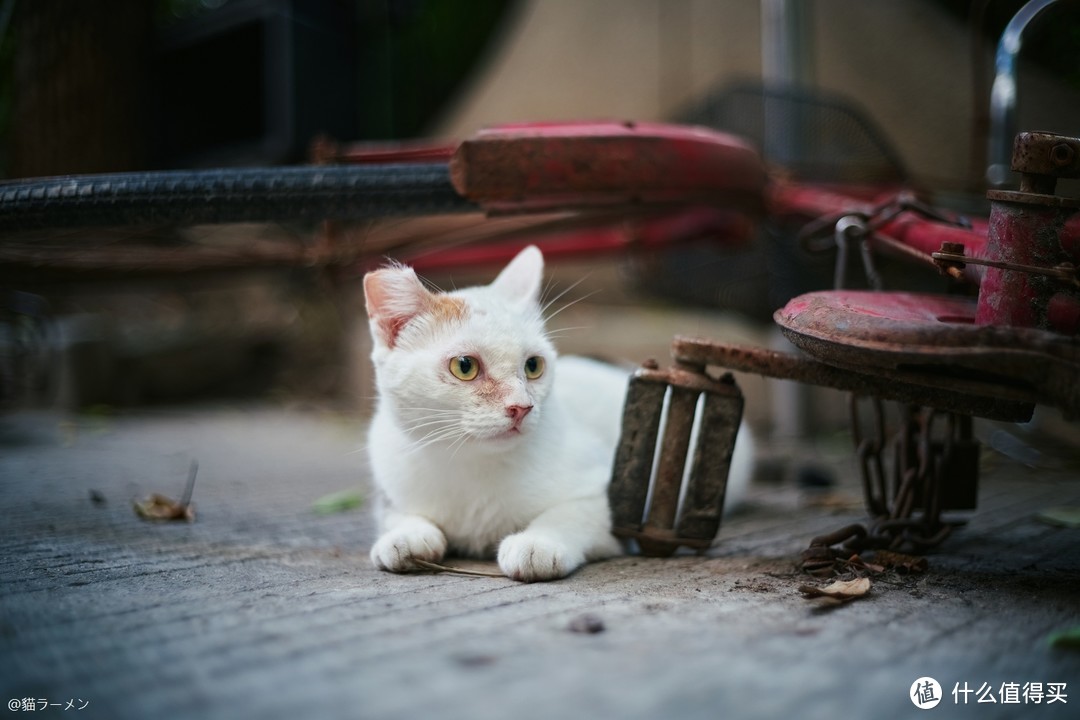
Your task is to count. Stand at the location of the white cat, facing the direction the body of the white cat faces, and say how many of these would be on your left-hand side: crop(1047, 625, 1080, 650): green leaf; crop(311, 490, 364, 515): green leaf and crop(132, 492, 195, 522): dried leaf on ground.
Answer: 1

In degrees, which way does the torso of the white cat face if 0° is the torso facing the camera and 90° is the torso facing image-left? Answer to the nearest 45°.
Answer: approximately 45°

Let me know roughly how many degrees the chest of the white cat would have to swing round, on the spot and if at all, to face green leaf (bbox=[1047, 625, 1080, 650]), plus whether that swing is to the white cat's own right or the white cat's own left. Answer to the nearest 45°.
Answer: approximately 90° to the white cat's own left
